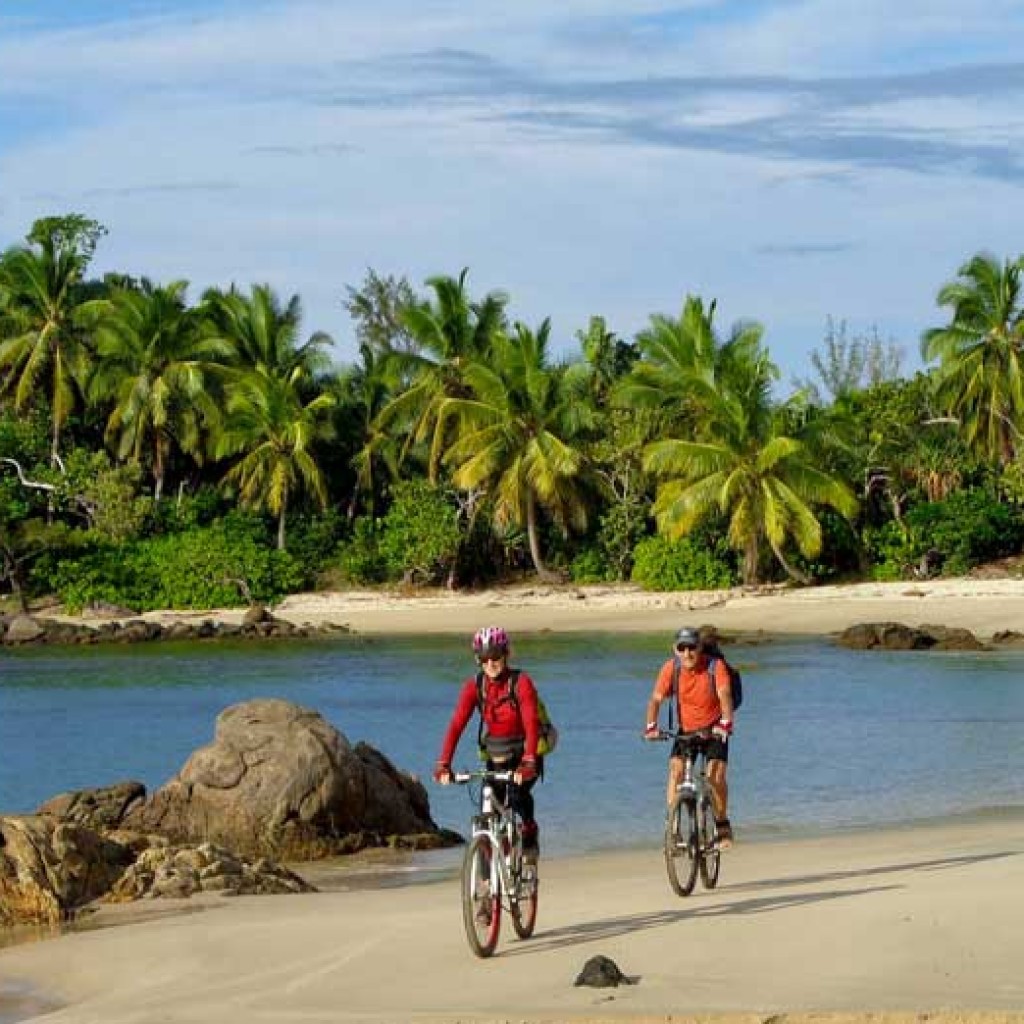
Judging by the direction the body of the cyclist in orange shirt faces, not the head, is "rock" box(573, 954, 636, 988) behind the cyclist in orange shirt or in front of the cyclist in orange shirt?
in front

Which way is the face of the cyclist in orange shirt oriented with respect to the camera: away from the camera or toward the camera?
toward the camera

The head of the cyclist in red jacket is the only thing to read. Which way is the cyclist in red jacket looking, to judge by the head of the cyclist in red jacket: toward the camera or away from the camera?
toward the camera

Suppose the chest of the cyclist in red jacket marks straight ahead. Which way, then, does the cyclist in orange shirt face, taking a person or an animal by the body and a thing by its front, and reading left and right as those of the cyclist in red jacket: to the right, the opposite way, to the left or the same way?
the same way

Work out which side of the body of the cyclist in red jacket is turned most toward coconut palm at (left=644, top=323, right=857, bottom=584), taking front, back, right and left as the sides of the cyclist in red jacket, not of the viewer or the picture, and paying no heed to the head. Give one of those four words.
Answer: back

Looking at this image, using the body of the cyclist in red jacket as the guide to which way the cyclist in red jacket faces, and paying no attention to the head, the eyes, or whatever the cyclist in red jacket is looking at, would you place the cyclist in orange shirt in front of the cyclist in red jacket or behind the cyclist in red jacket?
behind

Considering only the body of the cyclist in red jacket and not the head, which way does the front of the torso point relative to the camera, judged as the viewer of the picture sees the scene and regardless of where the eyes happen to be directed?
toward the camera

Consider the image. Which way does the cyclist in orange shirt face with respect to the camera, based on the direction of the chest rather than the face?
toward the camera

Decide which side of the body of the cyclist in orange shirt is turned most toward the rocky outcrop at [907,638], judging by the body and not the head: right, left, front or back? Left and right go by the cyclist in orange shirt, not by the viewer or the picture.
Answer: back

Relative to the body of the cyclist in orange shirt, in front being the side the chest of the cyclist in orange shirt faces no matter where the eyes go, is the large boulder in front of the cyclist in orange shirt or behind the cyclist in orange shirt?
behind

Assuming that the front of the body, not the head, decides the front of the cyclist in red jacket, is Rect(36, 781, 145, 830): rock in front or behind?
behind

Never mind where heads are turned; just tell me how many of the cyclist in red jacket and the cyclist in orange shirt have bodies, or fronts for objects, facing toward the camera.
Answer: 2
